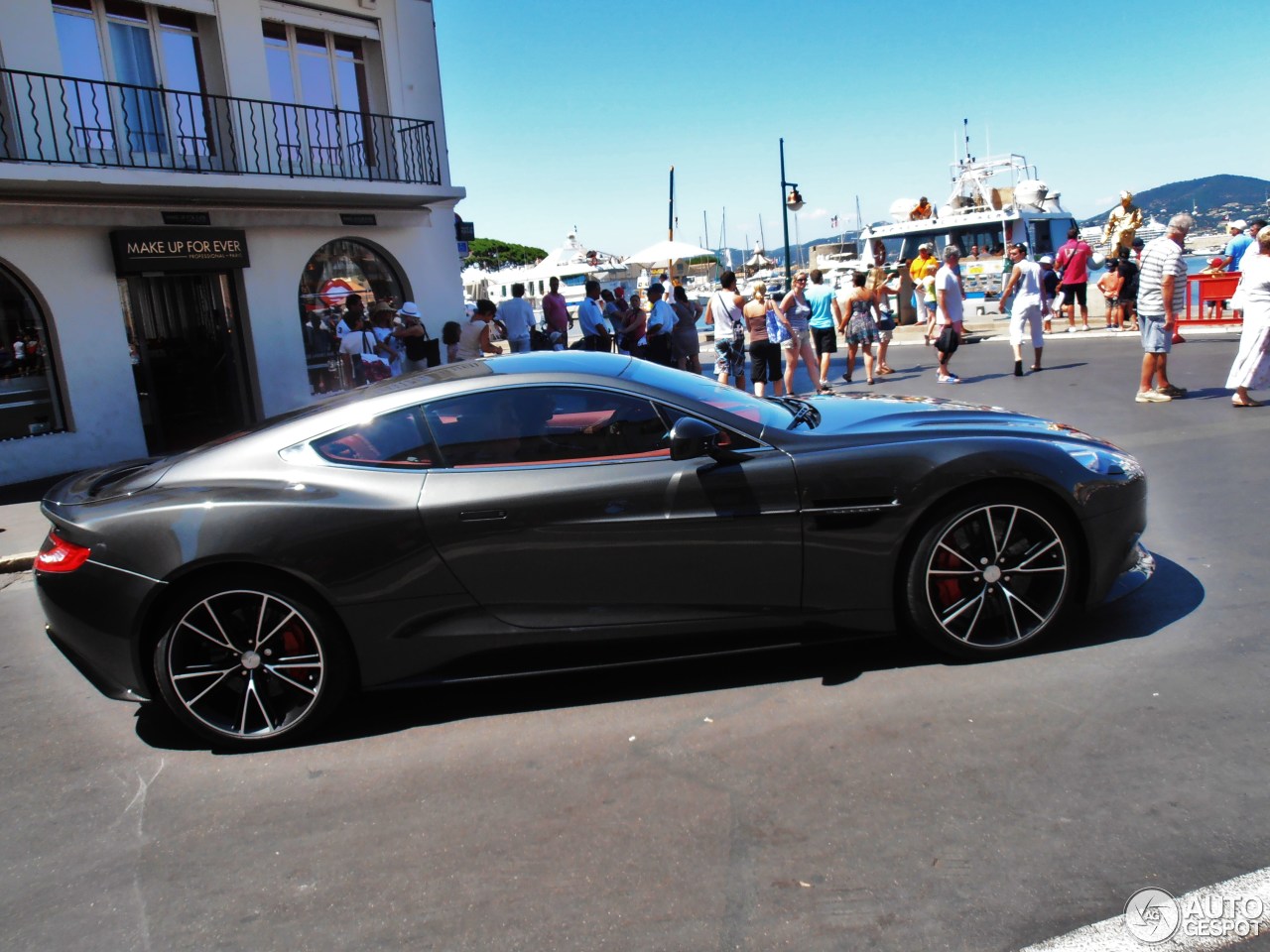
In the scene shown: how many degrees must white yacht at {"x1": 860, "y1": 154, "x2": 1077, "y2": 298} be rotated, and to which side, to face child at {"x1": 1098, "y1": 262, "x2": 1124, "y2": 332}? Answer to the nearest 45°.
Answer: approximately 135° to its right

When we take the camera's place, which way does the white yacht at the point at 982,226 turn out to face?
facing away from the viewer and to the right of the viewer

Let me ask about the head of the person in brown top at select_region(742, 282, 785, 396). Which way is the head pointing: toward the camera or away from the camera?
away from the camera

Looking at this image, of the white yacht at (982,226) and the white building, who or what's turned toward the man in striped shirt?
the white building
